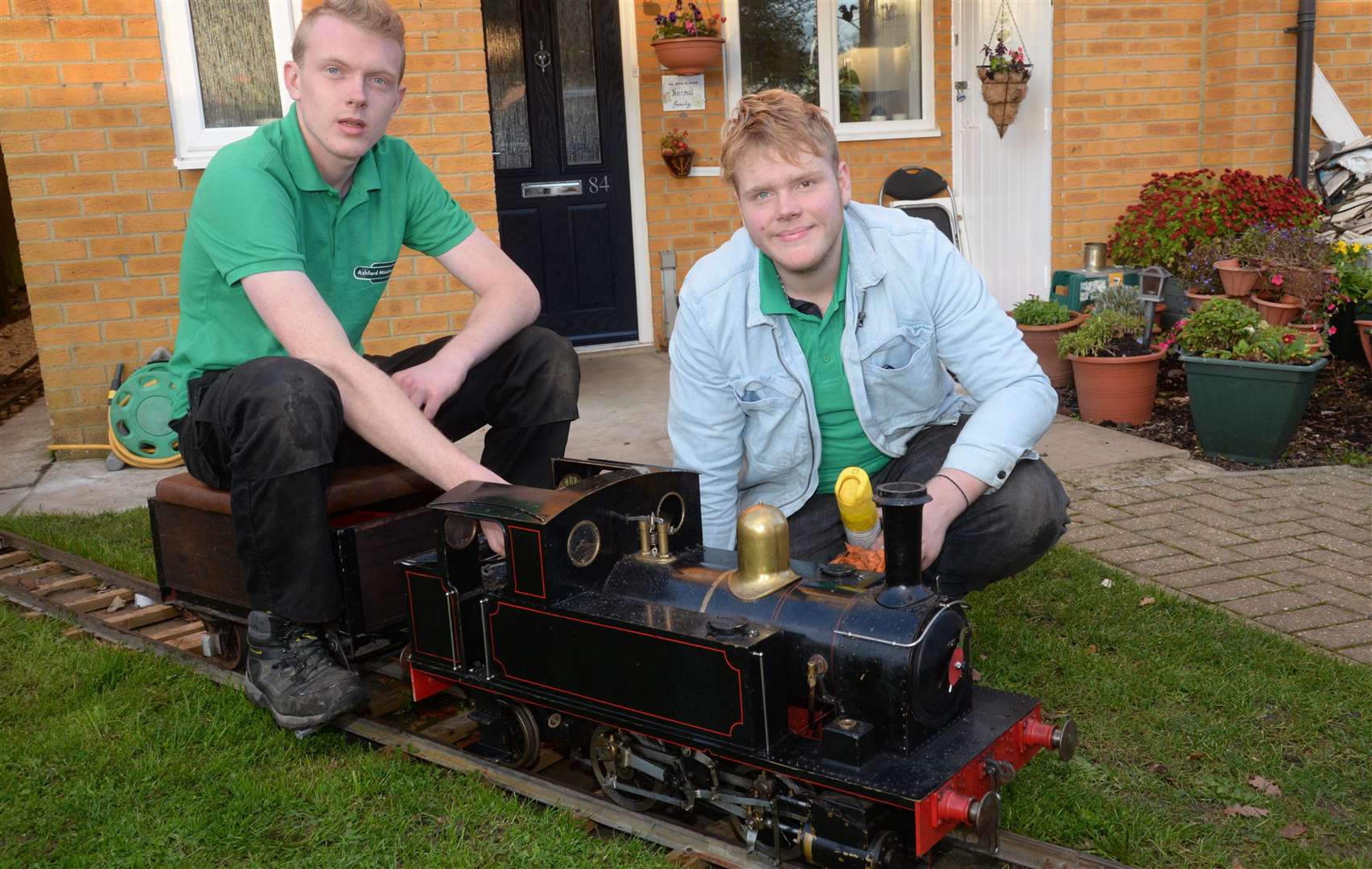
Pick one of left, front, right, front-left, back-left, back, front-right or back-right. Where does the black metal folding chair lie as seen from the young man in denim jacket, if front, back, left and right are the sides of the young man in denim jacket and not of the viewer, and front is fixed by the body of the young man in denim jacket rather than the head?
back

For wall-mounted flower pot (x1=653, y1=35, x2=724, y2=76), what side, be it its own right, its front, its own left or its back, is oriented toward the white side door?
left

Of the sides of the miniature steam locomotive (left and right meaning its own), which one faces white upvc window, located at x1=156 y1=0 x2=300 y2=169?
back

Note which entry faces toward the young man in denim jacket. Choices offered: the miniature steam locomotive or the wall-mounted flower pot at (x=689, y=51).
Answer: the wall-mounted flower pot

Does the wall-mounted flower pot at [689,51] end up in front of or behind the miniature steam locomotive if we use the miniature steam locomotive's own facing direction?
behind

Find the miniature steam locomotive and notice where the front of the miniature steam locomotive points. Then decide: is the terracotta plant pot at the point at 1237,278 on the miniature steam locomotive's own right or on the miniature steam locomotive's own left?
on the miniature steam locomotive's own left

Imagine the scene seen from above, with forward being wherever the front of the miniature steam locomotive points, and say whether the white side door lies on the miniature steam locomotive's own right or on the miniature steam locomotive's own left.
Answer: on the miniature steam locomotive's own left

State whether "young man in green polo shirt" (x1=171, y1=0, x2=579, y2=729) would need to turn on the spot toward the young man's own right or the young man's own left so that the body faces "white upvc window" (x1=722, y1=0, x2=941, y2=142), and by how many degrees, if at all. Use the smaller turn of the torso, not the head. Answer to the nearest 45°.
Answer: approximately 90° to the young man's own left

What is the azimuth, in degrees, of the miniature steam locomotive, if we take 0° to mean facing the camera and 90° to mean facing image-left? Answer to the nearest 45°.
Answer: approximately 315°

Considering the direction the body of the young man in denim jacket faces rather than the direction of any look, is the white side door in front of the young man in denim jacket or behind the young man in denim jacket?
behind

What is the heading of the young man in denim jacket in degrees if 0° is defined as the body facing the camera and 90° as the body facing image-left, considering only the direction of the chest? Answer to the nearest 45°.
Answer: approximately 0°

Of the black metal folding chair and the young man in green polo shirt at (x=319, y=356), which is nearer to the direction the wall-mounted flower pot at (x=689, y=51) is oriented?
the young man in green polo shirt
